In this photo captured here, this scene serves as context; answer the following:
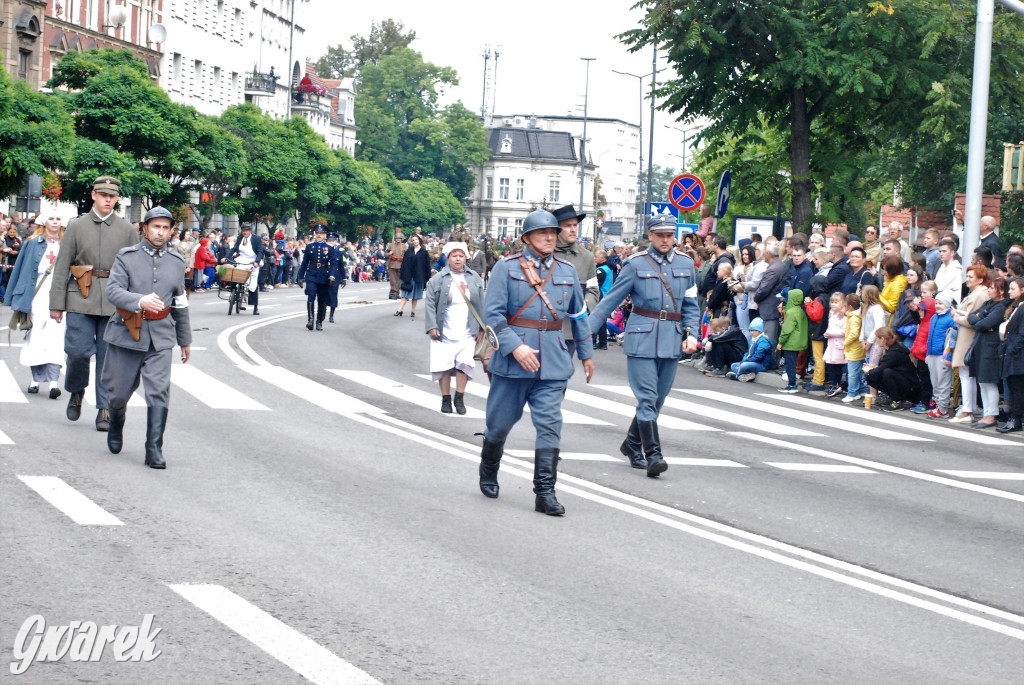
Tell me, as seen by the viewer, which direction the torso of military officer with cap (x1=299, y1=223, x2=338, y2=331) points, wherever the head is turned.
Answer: toward the camera

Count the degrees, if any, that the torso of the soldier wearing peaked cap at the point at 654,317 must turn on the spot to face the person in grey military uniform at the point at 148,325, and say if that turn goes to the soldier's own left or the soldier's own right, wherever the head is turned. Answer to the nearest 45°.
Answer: approximately 90° to the soldier's own right

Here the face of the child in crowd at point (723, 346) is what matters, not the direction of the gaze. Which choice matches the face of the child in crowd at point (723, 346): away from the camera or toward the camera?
toward the camera

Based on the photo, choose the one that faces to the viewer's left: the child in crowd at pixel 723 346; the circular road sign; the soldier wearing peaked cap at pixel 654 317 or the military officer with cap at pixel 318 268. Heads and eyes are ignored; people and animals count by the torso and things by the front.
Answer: the child in crowd

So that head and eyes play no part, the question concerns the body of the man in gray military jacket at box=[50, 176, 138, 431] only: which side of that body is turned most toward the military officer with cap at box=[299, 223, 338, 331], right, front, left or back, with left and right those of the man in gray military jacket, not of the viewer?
back

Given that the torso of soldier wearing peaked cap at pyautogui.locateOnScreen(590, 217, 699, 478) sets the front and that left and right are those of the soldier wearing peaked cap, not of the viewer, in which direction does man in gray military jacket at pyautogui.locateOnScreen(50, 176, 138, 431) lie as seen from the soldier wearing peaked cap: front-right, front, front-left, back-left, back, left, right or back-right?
right

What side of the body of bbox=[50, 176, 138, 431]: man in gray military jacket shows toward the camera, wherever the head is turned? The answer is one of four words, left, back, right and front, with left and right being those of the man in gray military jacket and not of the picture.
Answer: front

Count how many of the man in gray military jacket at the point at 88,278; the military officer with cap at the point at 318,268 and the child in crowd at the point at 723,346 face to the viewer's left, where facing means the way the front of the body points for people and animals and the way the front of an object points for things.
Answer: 1

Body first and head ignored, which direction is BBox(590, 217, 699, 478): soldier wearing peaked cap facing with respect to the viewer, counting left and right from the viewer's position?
facing the viewer

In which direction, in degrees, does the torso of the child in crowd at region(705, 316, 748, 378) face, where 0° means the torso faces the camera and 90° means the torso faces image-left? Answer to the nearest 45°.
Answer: approximately 90°

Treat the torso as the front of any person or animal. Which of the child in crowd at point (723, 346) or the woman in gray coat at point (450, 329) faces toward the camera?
the woman in gray coat

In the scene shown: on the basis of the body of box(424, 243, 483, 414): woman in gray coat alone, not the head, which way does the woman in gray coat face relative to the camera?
toward the camera

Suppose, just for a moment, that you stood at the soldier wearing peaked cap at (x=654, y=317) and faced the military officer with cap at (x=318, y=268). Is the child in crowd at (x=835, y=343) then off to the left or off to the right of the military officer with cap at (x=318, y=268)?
right

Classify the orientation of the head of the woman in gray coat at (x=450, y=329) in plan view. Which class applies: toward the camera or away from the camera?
toward the camera

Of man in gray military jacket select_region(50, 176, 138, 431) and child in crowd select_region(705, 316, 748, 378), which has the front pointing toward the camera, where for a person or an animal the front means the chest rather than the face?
the man in gray military jacket

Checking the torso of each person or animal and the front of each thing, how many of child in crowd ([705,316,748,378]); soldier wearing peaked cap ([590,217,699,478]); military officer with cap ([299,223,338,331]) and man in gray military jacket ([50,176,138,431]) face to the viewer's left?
1

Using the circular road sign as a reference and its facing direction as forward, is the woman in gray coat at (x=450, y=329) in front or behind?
in front

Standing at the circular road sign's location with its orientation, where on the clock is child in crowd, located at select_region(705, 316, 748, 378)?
The child in crowd is roughly at 12 o'clock from the circular road sign.
